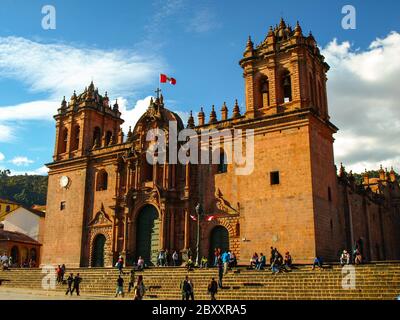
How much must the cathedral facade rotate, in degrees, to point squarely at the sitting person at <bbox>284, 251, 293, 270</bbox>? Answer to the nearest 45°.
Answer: approximately 90° to its left

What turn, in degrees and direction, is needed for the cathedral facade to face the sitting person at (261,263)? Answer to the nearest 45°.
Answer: approximately 45° to its left

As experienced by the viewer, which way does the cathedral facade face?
facing the viewer and to the left of the viewer
